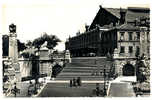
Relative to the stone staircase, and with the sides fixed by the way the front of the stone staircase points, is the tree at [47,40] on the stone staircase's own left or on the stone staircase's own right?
on the stone staircase's own right

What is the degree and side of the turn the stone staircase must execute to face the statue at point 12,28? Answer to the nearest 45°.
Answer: approximately 90° to its right

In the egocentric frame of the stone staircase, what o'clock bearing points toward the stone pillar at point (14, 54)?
The stone pillar is roughly at 3 o'clock from the stone staircase.

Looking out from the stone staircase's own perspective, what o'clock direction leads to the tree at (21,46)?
The tree is roughly at 3 o'clock from the stone staircase.

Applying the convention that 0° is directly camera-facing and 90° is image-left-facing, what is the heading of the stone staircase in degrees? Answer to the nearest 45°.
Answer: approximately 0°
